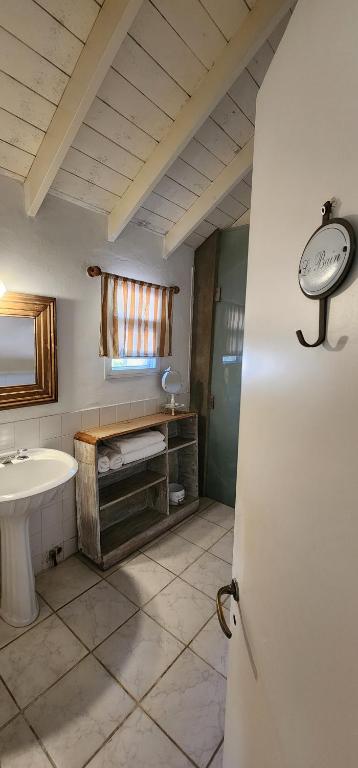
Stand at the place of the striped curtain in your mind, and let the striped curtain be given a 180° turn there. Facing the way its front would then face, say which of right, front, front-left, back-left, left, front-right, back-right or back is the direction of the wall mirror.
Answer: left

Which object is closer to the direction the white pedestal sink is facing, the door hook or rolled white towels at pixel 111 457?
the door hook

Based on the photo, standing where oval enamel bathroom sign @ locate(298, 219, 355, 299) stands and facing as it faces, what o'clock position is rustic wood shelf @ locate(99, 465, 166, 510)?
The rustic wood shelf is roughly at 3 o'clock from the oval enamel bathroom sign.

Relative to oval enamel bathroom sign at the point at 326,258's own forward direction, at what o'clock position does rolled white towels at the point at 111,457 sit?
The rolled white towels is roughly at 3 o'clock from the oval enamel bathroom sign.

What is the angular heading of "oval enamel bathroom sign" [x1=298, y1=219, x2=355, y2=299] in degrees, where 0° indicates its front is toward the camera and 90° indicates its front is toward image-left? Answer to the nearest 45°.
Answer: approximately 45°

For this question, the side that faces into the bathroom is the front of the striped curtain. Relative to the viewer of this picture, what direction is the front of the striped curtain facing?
facing the viewer and to the right of the viewer

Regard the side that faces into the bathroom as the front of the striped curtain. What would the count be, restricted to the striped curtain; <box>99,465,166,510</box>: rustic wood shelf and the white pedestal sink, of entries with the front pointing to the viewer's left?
0

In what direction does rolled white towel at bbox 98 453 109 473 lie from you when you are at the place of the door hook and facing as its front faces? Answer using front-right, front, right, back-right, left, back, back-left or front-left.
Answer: right

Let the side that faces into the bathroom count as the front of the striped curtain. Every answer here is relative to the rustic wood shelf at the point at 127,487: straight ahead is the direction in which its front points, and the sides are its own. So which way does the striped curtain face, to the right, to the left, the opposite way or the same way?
the same way

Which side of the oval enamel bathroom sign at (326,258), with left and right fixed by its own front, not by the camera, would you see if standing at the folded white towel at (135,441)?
right

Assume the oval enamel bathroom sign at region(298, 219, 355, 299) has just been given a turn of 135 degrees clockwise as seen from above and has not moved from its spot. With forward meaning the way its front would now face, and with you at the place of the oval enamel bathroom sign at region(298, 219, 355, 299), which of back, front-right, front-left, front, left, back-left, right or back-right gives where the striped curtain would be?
front-left
